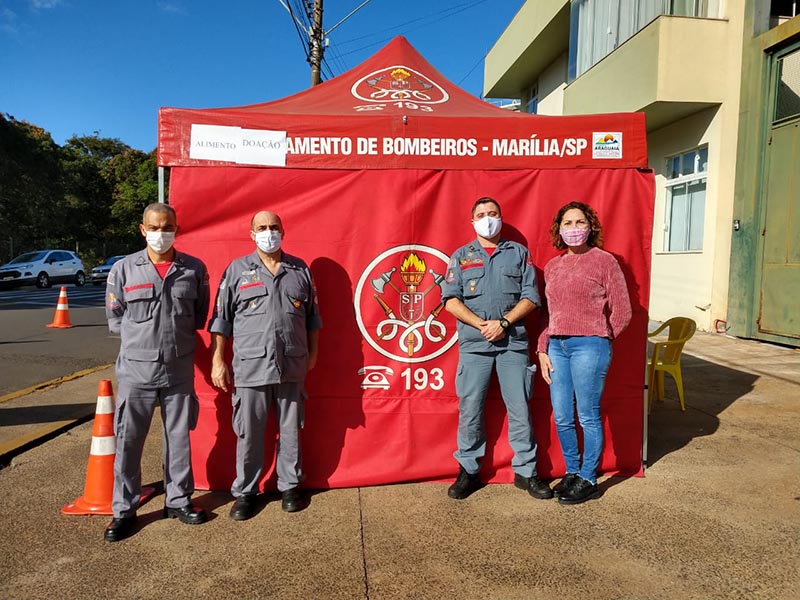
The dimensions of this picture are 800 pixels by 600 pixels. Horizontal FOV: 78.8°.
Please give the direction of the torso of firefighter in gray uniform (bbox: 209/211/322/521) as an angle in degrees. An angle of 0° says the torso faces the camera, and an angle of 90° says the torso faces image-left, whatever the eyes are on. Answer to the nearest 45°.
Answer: approximately 0°

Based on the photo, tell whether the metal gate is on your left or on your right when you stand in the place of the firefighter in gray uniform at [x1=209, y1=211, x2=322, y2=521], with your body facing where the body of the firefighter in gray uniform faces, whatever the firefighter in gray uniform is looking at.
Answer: on your left

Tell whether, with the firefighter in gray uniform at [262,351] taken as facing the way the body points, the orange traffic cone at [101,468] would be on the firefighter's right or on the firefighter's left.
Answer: on the firefighter's right

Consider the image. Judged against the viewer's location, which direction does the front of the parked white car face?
facing the viewer and to the left of the viewer

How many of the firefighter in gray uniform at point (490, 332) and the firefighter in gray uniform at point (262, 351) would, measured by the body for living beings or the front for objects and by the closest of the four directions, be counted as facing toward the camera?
2

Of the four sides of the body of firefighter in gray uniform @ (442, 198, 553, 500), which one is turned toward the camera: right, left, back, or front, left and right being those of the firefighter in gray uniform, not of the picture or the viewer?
front

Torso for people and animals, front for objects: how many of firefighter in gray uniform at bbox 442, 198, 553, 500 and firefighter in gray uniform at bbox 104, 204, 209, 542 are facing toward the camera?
2
